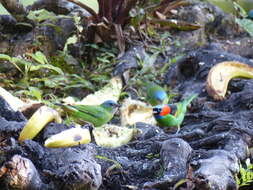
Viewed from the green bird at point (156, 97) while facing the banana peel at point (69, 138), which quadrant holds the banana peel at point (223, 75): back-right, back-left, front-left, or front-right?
back-left

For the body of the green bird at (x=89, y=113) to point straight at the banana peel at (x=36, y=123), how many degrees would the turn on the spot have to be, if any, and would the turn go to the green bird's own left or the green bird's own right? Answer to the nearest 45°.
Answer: approximately 135° to the green bird's own right

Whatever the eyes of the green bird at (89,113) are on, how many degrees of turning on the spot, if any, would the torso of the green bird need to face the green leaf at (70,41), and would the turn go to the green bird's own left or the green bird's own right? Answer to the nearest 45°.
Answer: approximately 90° to the green bird's own left

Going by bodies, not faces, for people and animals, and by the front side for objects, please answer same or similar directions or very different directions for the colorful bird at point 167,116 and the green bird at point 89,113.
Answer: very different directions

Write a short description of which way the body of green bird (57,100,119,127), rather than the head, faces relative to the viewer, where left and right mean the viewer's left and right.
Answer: facing to the right of the viewer

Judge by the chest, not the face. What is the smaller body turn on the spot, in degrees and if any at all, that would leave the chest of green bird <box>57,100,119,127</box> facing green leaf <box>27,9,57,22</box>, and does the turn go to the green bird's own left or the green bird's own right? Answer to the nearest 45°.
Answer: approximately 90° to the green bird's own left

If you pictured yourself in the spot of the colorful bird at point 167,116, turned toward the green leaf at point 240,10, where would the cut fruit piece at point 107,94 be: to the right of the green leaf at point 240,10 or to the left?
left

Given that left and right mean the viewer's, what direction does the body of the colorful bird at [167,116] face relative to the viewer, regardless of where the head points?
facing to the left of the viewer

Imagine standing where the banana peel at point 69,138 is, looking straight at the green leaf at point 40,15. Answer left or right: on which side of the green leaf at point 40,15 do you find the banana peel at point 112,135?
right
